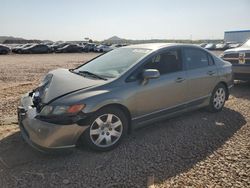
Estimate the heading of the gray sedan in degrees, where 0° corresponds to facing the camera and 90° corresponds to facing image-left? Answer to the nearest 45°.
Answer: approximately 45°

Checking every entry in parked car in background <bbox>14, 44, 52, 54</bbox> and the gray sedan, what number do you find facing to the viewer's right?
0

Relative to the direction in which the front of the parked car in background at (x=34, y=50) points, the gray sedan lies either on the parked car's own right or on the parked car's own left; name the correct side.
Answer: on the parked car's own left

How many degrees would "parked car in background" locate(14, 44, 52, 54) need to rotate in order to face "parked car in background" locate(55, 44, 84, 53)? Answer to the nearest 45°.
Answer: approximately 135° to its right

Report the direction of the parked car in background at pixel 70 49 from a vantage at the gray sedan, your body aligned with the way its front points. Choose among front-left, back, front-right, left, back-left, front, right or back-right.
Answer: back-right

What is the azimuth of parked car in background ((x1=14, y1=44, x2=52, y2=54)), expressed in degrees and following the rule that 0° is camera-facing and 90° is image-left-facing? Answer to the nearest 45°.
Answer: approximately 90°

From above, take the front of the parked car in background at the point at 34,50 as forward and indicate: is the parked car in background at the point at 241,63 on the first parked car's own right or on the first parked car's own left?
on the first parked car's own left

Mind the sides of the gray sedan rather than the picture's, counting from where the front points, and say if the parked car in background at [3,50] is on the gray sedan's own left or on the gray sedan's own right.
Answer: on the gray sedan's own right
